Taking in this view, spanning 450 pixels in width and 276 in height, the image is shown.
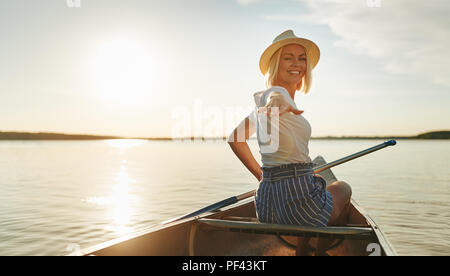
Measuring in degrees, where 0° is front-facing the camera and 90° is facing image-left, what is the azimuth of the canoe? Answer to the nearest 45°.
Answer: approximately 180°

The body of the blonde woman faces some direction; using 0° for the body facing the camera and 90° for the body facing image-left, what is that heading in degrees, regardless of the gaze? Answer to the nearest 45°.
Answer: approximately 270°

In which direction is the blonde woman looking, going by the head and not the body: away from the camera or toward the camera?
toward the camera
